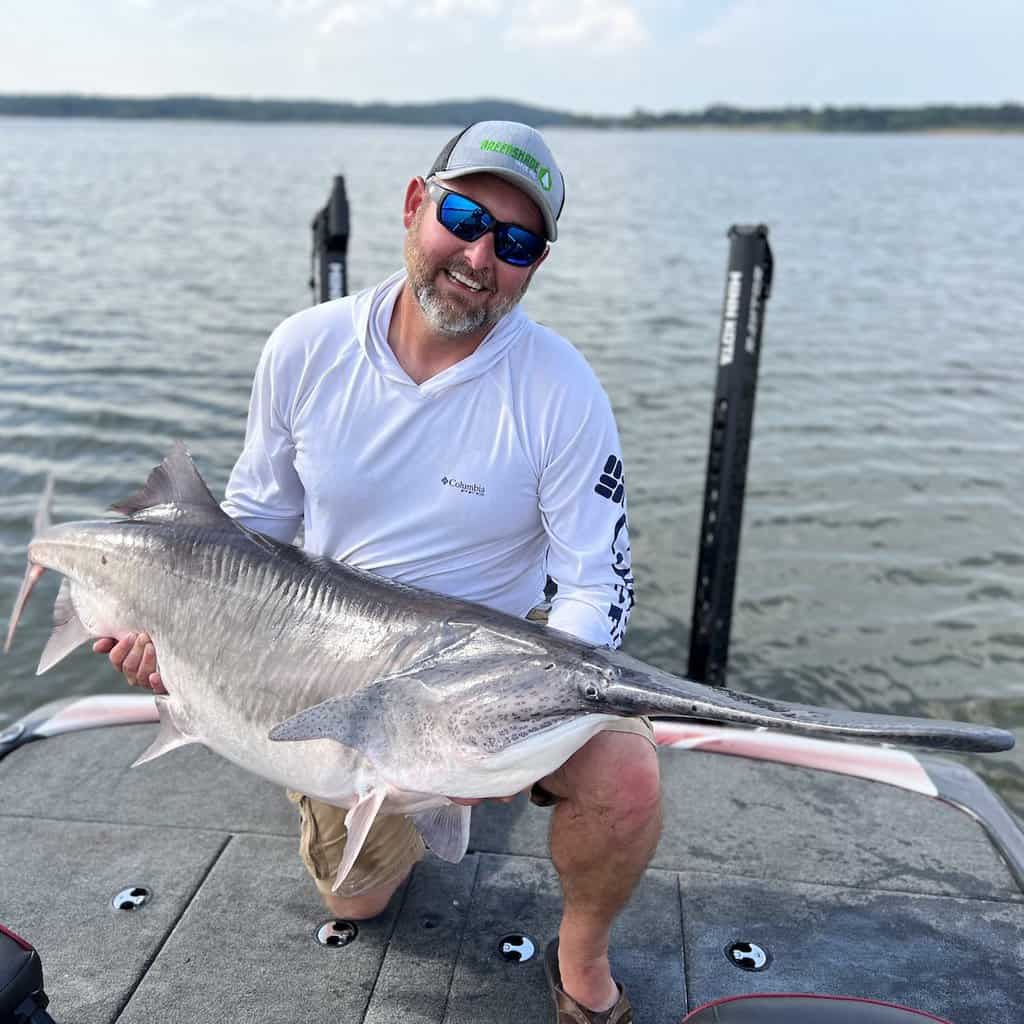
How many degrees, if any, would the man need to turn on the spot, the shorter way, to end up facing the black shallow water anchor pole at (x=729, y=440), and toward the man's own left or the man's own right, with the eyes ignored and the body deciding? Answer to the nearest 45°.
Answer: approximately 135° to the man's own left

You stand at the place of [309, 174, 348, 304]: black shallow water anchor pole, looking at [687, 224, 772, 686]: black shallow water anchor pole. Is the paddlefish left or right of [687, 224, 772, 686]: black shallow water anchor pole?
right

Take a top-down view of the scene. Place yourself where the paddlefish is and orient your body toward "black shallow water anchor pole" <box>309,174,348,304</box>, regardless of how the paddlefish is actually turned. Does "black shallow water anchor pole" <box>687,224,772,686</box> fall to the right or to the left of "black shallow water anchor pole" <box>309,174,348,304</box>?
right

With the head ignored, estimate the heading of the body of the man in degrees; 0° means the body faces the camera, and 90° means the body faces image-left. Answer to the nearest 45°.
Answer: approximately 0°

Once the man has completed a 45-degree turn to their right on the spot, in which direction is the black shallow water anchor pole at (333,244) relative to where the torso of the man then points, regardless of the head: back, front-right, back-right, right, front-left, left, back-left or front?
back-right
